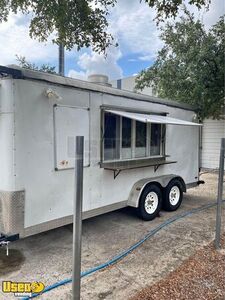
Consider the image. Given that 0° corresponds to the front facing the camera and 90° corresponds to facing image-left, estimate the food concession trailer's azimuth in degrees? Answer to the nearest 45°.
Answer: approximately 45°
